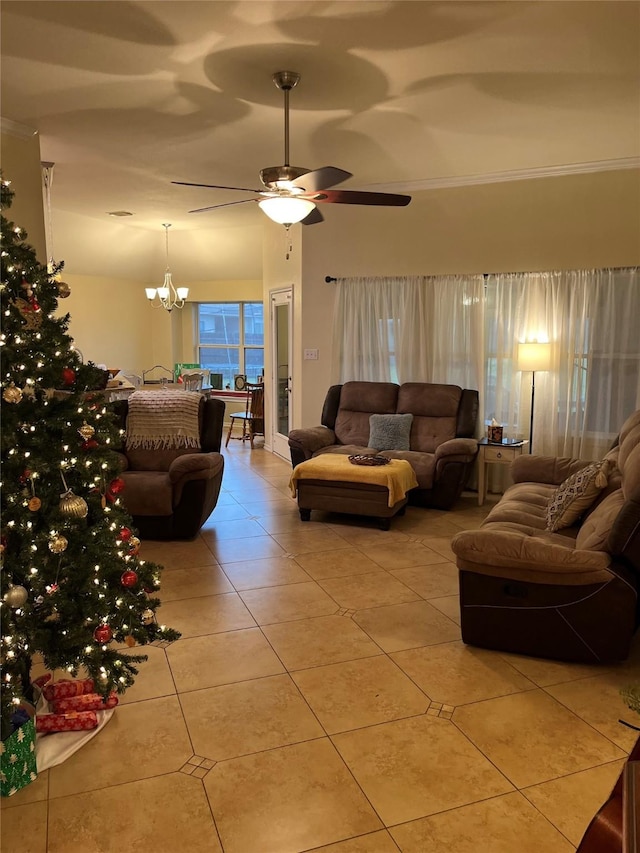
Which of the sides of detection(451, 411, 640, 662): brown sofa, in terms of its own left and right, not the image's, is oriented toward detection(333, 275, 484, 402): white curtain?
right

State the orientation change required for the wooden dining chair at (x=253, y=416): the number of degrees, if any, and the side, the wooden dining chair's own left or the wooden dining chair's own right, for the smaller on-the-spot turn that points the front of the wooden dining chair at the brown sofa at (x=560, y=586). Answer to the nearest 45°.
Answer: approximately 90° to the wooden dining chair's own left

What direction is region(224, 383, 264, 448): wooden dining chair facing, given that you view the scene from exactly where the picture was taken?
facing to the left of the viewer

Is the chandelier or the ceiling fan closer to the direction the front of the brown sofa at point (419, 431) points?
the ceiling fan

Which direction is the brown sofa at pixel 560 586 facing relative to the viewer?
to the viewer's left

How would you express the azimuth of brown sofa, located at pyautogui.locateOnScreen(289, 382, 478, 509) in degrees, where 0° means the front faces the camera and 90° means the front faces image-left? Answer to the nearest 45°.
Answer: approximately 45°

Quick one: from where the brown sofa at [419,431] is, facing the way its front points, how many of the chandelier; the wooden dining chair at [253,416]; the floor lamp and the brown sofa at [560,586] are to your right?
2

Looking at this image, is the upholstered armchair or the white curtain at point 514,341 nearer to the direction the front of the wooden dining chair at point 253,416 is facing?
the upholstered armchair

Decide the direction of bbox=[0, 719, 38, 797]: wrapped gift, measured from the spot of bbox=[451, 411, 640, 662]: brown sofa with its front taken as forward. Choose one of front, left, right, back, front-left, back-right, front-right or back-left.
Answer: front-left

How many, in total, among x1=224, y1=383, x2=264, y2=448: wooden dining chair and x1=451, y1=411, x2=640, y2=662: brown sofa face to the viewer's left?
2

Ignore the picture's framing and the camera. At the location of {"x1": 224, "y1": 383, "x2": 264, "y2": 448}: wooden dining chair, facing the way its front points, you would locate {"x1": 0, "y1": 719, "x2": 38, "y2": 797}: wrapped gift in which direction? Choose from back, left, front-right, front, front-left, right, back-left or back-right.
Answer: left

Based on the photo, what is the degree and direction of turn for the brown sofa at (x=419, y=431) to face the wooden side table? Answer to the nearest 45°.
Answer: approximately 90° to its left

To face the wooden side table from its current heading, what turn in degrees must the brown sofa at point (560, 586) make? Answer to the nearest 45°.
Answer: approximately 90° to its right
